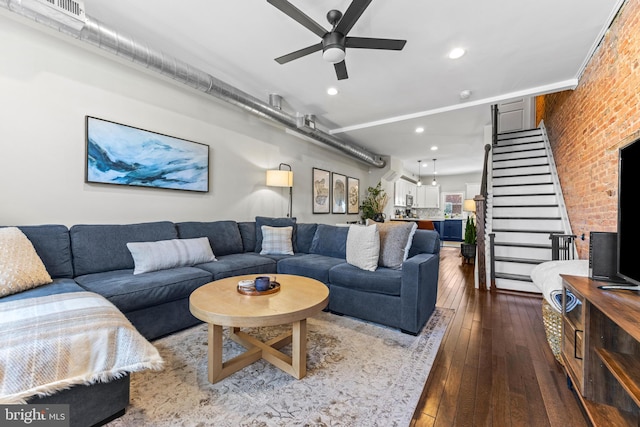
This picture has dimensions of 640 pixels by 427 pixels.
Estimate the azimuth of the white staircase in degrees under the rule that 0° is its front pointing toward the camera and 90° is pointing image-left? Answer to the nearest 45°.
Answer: approximately 0°

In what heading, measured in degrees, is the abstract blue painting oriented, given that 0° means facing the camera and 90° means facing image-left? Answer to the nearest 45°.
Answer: approximately 315°

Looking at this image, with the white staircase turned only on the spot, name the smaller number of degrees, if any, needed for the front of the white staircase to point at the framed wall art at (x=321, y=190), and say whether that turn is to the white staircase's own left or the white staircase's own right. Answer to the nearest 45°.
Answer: approximately 90° to the white staircase's own right

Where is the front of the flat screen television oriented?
to the viewer's left

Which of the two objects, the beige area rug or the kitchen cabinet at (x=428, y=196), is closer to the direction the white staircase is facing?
the beige area rug

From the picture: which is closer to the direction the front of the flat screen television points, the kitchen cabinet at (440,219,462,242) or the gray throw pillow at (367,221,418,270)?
the gray throw pillow

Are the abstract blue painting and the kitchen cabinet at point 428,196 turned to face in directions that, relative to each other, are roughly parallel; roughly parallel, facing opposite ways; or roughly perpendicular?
roughly perpendicular

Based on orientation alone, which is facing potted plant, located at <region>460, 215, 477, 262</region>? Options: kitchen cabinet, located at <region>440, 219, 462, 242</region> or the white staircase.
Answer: the kitchen cabinet

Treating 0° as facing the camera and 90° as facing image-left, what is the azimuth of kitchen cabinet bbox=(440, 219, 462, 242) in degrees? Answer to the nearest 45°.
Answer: approximately 0°
